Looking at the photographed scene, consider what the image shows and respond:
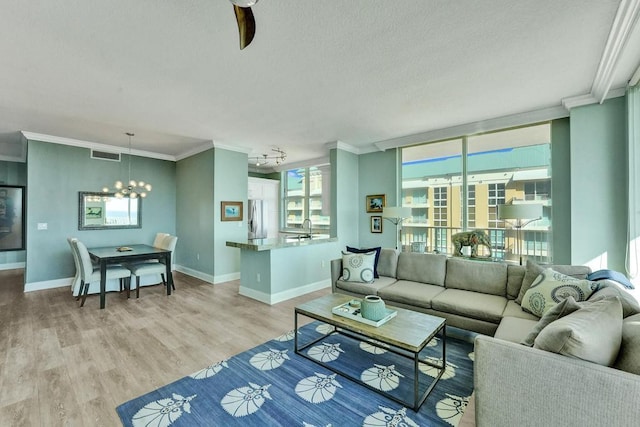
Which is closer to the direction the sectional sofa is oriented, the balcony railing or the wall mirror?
the wall mirror

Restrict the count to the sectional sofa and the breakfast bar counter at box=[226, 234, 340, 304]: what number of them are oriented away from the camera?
0

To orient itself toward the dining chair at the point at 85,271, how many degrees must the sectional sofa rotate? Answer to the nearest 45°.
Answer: approximately 45° to its right

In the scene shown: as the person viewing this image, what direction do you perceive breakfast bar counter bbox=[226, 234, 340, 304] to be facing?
facing the viewer and to the right of the viewer

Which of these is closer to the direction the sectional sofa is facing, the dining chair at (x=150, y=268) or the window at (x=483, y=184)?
the dining chair

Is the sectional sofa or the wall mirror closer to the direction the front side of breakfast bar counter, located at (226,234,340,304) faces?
the sectional sofa

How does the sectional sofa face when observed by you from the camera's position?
facing the viewer and to the left of the viewer

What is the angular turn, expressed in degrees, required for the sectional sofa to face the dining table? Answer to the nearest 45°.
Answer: approximately 45° to its right

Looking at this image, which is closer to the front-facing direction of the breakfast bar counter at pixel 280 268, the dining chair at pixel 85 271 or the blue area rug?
the blue area rug

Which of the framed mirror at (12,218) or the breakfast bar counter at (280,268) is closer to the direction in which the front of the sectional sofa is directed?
the framed mirror

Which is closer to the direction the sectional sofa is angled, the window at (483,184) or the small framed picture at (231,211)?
the small framed picture

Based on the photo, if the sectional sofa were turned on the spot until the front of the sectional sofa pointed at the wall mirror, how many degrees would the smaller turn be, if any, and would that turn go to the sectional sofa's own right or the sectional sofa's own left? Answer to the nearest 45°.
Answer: approximately 45° to the sectional sofa's own right

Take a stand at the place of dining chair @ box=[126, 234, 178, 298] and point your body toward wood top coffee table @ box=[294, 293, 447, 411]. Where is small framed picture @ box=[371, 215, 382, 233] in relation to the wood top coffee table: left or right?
left

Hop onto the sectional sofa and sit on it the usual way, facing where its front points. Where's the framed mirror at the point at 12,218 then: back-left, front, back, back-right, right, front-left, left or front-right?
front-right

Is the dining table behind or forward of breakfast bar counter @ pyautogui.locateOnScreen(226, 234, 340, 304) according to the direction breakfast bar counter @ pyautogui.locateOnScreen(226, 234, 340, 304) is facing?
behind

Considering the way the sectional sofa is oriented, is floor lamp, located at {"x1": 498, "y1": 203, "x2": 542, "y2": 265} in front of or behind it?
behind
